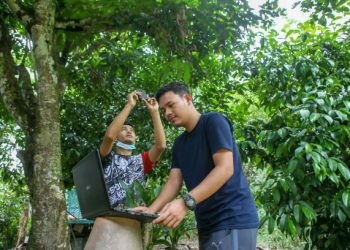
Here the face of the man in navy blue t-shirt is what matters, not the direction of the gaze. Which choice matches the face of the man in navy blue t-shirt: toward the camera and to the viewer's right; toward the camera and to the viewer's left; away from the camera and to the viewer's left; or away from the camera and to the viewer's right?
toward the camera and to the viewer's left

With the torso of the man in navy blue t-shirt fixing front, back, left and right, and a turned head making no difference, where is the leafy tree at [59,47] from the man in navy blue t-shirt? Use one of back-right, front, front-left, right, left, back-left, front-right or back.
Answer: right

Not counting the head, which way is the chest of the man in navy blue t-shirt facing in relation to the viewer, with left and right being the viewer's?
facing the viewer and to the left of the viewer
